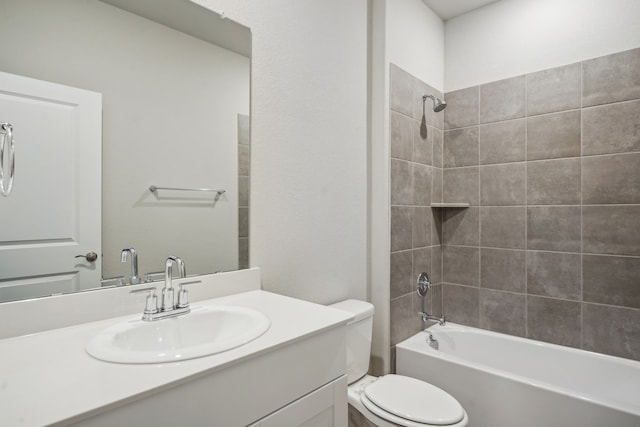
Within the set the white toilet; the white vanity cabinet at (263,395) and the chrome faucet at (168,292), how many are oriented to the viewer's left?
0

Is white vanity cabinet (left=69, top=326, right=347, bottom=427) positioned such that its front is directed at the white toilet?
no

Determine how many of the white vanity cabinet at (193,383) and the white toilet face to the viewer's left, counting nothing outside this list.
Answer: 0

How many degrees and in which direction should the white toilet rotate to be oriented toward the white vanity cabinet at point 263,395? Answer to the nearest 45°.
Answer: approximately 45° to its right

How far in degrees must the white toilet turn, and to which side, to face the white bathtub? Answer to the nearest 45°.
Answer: approximately 90° to its left

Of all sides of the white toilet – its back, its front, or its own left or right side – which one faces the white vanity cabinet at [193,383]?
right

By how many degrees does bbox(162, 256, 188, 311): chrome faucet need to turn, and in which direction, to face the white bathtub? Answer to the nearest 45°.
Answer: approximately 45° to its left

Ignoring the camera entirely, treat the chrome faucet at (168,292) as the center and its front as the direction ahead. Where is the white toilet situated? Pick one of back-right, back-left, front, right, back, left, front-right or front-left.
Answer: front-left

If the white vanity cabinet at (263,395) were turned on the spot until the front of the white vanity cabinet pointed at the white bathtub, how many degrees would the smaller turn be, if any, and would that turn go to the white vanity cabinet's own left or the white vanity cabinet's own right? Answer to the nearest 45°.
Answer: approximately 45° to the white vanity cabinet's own left

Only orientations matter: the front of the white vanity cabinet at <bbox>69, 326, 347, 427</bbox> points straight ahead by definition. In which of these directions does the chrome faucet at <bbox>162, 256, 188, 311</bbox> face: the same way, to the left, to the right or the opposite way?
the same way

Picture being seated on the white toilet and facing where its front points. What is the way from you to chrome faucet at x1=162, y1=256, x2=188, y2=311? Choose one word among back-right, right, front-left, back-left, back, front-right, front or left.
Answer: right

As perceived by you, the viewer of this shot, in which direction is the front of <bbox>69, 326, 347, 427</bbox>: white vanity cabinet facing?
facing the viewer and to the right of the viewer
